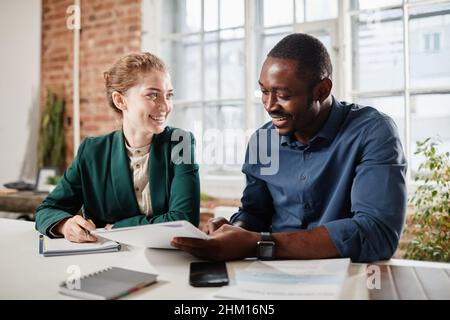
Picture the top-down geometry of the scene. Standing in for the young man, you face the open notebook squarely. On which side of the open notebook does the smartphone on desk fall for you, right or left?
left

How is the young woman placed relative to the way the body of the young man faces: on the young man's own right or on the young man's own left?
on the young man's own right

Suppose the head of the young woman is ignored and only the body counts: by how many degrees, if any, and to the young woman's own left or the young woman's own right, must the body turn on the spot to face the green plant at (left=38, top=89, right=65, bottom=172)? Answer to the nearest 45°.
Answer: approximately 180°

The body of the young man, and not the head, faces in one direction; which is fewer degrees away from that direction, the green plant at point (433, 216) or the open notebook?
the open notebook

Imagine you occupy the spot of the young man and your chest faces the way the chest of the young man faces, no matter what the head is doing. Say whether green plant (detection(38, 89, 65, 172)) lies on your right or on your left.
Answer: on your right

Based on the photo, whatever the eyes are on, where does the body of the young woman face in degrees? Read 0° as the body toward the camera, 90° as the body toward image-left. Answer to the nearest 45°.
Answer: approximately 0°

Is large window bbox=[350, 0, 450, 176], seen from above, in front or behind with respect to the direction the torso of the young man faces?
behind

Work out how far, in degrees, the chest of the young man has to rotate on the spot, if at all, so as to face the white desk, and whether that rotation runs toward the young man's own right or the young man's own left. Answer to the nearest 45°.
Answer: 0° — they already face it
